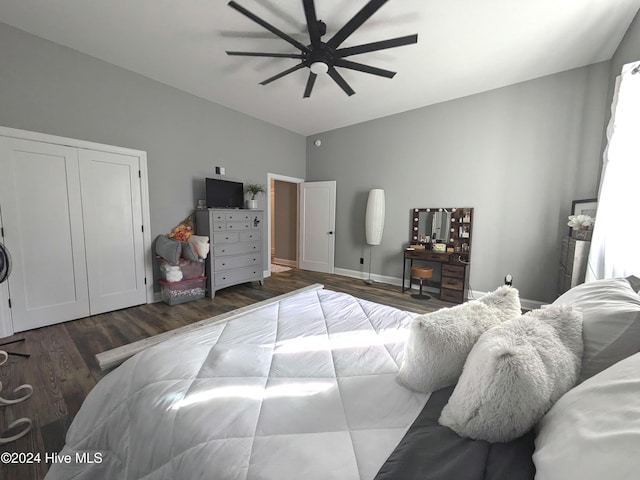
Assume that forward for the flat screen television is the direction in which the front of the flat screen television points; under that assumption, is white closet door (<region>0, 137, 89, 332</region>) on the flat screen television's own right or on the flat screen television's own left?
on the flat screen television's own right

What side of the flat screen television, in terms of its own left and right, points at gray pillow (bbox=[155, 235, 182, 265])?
right

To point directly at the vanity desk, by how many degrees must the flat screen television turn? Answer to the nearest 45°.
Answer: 0° — it already faces it

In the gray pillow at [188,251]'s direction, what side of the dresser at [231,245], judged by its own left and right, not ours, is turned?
right

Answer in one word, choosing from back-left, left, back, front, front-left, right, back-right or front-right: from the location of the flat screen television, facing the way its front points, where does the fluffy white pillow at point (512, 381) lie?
front-right

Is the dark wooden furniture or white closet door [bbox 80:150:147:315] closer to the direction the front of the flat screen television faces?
the dark wooden furniture

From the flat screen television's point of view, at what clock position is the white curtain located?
The white curtain is roughly at 12 o'clock from the flat screen television.

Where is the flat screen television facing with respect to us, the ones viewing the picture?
facing the viewer and to the right of the viewer

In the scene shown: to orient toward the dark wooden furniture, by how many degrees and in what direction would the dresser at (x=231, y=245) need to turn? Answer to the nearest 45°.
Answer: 0° — it already faces it

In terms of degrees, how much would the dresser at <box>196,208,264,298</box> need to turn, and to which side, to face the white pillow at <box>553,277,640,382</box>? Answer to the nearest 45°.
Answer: approximately 45° to its right
